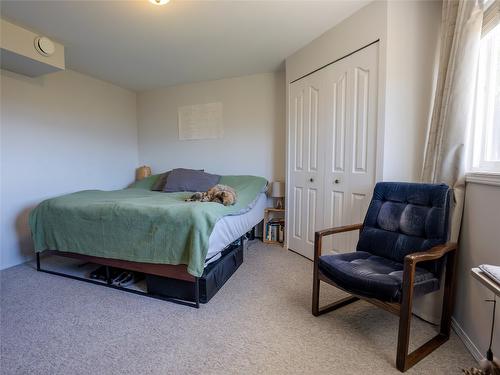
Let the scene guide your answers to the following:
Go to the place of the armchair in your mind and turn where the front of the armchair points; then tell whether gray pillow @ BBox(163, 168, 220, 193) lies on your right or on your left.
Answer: on your right

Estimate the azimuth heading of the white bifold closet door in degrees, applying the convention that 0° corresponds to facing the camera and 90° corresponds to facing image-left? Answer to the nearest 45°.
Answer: approximately 45°

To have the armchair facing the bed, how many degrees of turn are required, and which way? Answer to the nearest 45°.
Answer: approximately 45° to its right

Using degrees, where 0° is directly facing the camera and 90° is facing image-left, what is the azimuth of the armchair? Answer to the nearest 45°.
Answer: approximately 45°
